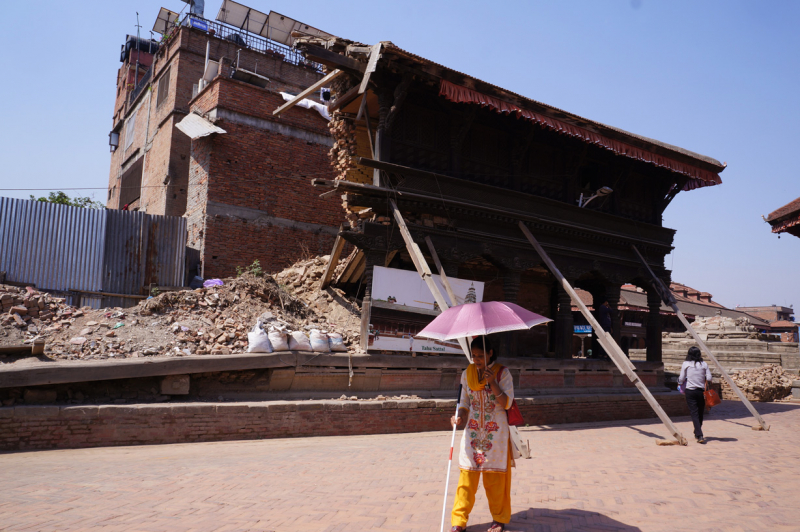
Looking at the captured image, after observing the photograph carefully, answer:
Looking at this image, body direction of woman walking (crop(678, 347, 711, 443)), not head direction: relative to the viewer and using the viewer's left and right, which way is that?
facing away from the viewer

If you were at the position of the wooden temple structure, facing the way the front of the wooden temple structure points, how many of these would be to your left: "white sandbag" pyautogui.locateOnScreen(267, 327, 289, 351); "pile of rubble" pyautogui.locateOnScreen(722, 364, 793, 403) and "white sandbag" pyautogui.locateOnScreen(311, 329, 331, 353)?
1

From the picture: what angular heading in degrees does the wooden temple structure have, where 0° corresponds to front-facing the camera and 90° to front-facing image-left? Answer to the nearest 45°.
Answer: approximately 315°

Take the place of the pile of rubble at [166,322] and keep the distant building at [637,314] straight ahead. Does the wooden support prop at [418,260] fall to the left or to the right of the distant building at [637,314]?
right

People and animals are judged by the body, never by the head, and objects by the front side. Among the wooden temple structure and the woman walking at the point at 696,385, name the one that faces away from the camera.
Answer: the woman walking

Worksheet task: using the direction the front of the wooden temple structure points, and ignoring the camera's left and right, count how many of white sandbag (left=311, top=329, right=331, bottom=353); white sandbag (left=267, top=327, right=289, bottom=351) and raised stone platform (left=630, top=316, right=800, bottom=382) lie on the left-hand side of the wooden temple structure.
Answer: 1

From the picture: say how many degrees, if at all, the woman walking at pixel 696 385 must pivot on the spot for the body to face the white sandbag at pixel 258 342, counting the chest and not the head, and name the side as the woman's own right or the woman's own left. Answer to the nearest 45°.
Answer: approximately 135° to the woman's own left

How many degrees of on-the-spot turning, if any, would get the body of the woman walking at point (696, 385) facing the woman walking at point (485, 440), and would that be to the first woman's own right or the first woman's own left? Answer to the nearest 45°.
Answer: approximately 180°

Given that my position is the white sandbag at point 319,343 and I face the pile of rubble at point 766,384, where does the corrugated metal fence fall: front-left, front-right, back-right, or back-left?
back-left

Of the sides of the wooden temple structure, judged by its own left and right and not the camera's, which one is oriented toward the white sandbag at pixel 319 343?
right

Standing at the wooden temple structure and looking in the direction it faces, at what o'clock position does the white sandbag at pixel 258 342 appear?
The white sandbag is roughly at 3 o'clock from the wooden temple structure.

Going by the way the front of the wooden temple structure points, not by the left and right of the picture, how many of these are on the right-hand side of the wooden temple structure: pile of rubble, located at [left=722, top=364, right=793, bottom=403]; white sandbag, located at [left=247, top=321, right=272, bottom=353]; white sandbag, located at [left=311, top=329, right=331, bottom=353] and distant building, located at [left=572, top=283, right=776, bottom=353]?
2
